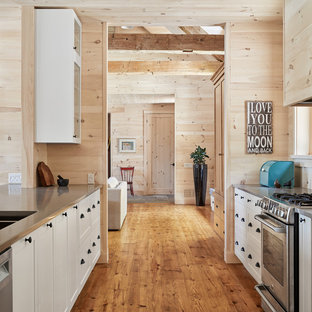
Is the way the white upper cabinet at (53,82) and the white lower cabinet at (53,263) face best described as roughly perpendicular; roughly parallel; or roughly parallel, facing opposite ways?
roughly parallel

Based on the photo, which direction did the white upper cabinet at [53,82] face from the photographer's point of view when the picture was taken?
facing to the right of the viewer

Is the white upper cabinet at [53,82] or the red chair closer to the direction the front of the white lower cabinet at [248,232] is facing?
the white upper cabinet

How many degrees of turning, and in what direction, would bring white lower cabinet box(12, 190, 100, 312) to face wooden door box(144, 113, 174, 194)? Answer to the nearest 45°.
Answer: approximately 45° to its left

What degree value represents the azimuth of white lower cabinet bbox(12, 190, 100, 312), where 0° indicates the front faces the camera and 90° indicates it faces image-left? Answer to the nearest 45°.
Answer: approximately 270°

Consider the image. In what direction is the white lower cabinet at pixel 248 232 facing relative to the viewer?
to the viewer's left

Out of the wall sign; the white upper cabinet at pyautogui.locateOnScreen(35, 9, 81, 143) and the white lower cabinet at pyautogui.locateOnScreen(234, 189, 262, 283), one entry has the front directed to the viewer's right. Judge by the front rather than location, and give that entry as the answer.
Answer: the white upper cabinet

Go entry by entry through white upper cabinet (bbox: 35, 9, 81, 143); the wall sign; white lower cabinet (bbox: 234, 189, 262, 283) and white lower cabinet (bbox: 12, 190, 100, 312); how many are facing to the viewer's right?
2

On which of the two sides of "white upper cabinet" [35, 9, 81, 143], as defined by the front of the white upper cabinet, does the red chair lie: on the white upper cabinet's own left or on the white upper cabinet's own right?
on the white upper cabinet's own left

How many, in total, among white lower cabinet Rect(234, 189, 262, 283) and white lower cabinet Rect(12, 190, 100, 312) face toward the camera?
0

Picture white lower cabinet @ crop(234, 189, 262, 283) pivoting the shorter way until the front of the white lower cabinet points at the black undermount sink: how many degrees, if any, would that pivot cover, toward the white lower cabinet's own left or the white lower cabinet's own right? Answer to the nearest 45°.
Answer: approximately 45° to the white lower cabinet's own left
